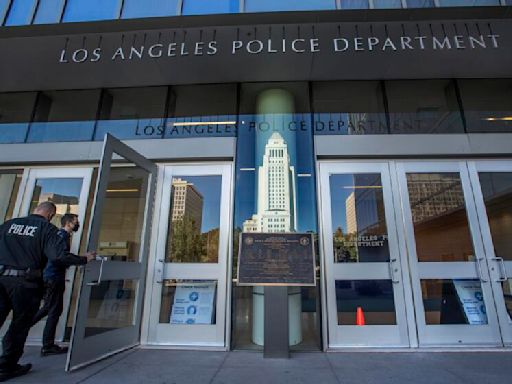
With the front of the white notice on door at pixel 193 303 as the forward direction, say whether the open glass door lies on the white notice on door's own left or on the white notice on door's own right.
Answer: on the white notice on door's own right

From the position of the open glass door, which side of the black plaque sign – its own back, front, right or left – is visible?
right

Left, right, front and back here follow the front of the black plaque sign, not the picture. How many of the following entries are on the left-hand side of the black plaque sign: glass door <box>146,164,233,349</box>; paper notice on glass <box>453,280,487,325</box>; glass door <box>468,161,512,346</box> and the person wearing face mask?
2

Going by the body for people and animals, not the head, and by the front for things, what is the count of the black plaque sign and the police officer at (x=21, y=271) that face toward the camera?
1

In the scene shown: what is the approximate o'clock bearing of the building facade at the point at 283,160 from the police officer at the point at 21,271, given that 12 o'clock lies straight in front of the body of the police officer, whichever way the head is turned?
The building facade is roughly at 2 o'clock from the police officer.

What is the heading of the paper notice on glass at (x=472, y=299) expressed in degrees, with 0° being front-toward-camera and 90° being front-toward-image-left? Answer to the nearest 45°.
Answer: approximately 0°

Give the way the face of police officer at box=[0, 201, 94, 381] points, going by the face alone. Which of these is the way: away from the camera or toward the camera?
away from the camera

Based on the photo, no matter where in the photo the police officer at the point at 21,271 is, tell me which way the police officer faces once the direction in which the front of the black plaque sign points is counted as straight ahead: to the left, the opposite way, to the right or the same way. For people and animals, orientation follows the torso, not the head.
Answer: the opposite way

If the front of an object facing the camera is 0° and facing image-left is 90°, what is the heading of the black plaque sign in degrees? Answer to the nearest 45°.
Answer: approximately 0°

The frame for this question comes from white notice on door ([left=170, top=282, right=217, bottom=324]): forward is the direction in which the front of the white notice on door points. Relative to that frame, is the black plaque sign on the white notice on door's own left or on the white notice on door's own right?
on the white notice on door's own left

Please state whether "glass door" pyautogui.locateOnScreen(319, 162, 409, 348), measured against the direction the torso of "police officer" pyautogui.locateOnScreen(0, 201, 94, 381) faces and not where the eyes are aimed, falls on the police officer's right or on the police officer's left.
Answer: on the police officer's right
